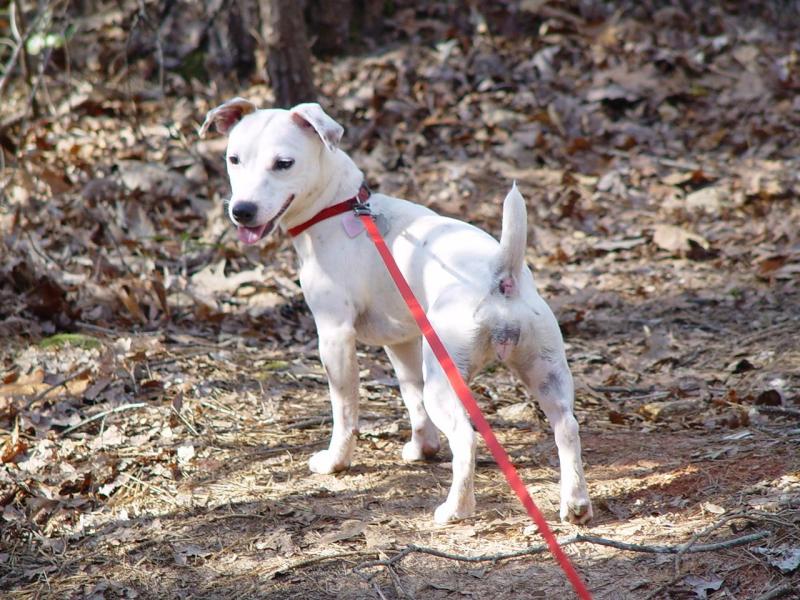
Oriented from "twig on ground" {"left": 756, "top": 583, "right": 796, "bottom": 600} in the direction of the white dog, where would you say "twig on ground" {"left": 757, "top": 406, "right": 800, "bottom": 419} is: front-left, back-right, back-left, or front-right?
front-right

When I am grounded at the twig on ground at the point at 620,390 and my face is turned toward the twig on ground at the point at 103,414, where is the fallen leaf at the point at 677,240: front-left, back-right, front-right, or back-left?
back-right

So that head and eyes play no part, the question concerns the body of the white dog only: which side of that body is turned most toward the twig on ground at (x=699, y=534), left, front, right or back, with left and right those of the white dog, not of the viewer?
back

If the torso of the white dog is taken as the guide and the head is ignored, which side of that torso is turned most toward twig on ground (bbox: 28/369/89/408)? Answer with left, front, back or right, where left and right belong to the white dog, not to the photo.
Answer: front

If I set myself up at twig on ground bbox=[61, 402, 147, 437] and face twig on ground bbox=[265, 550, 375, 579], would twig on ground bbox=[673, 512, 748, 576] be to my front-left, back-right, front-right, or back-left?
front-left

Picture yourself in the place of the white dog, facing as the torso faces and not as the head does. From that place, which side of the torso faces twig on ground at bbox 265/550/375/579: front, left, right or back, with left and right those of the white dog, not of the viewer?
left

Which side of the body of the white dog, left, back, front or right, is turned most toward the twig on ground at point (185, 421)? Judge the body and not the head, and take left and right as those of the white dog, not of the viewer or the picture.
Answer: front

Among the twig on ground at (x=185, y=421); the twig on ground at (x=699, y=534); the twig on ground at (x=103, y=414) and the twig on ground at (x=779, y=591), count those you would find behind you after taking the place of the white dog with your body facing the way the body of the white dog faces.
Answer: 2

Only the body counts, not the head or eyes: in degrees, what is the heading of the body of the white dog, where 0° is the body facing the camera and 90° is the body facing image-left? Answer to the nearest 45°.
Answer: approximately 135°

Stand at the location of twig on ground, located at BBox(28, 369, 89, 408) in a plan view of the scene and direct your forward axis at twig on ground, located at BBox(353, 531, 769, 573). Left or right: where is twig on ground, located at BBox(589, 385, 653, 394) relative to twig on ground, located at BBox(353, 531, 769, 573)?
left

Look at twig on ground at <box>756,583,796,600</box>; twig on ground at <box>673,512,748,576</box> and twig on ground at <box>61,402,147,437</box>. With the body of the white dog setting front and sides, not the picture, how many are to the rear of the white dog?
2

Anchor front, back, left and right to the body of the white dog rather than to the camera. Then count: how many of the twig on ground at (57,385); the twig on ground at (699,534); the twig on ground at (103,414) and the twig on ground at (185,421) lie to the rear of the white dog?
1

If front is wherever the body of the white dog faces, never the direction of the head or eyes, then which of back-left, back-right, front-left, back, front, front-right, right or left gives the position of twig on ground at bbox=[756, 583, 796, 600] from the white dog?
back

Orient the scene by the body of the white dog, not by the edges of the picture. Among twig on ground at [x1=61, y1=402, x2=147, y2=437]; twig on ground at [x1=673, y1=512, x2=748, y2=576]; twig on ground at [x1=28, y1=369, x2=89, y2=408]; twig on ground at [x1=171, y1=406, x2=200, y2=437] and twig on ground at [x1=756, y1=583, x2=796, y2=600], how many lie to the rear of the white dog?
2

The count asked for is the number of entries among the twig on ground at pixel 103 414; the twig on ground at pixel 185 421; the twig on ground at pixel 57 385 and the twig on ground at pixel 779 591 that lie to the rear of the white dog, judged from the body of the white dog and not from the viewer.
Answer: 1

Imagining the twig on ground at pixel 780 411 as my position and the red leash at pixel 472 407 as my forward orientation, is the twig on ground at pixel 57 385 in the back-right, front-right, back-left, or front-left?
front-right

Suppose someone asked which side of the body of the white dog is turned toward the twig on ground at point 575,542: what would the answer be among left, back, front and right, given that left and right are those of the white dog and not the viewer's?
back

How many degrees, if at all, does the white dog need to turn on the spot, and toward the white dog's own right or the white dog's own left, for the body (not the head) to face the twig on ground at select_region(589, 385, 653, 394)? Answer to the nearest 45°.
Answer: approximately 90° to the white dog's own right
